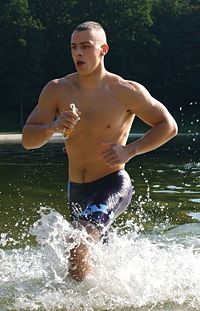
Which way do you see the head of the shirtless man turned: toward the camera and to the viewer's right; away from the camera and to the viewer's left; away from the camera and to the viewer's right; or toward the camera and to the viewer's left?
toward the camera and to the viewer's left

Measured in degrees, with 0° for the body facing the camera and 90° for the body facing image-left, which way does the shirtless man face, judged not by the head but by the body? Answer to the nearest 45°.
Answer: approximately 45°
